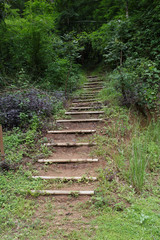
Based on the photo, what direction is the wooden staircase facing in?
toward the camera

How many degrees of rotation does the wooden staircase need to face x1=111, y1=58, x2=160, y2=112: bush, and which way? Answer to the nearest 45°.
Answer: approximately 135° to its left
